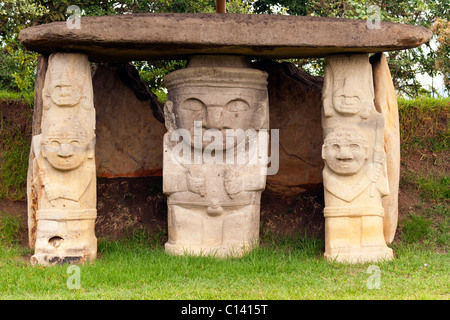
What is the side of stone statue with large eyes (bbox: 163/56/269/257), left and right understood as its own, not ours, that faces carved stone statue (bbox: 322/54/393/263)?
left

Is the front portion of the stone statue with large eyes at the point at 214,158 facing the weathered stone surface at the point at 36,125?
no

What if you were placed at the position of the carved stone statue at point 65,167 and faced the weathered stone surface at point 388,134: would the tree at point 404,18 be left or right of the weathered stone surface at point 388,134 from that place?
left

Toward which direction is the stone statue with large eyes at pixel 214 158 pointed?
toward the camera

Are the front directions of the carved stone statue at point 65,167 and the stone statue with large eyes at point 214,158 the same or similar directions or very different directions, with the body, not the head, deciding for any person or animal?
same or similar directions

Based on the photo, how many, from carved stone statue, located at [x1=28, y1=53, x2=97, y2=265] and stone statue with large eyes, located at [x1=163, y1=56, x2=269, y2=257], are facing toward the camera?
2

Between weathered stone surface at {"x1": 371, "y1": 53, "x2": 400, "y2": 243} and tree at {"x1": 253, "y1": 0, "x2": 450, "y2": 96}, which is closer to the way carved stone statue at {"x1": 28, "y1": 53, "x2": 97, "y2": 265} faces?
the weathered stone surface

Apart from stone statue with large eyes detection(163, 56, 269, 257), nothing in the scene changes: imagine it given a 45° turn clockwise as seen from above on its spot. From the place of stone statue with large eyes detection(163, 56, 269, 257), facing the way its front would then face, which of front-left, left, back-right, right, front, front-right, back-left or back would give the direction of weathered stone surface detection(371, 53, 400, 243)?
back-left

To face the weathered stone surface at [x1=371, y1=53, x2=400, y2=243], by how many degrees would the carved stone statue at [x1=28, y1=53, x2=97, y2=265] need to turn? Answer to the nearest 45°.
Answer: approximately 90° to its left

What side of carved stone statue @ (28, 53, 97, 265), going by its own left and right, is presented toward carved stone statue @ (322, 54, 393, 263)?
left
